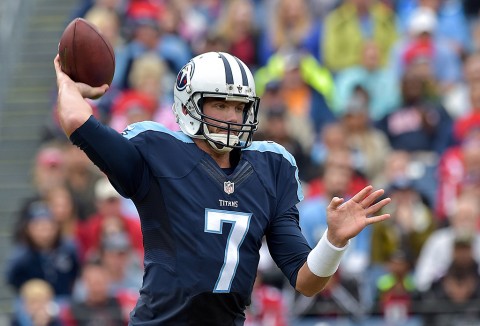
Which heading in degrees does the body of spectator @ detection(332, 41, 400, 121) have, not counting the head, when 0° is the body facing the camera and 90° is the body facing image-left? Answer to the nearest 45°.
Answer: approximately 0°

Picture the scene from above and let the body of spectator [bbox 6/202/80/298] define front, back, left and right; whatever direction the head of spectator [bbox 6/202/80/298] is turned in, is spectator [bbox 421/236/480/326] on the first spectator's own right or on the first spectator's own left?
on the first spectator's own left

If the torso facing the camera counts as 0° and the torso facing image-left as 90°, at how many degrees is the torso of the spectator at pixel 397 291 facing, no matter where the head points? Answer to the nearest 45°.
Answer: approximately 0°

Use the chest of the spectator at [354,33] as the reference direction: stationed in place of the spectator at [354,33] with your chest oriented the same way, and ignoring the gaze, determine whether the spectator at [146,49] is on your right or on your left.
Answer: on your right

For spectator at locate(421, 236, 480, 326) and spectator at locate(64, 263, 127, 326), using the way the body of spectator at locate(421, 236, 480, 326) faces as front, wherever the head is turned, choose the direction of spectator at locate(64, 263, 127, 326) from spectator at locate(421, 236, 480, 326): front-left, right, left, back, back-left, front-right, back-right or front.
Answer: right

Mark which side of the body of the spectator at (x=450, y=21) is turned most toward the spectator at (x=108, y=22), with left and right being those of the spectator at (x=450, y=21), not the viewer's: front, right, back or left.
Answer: right
